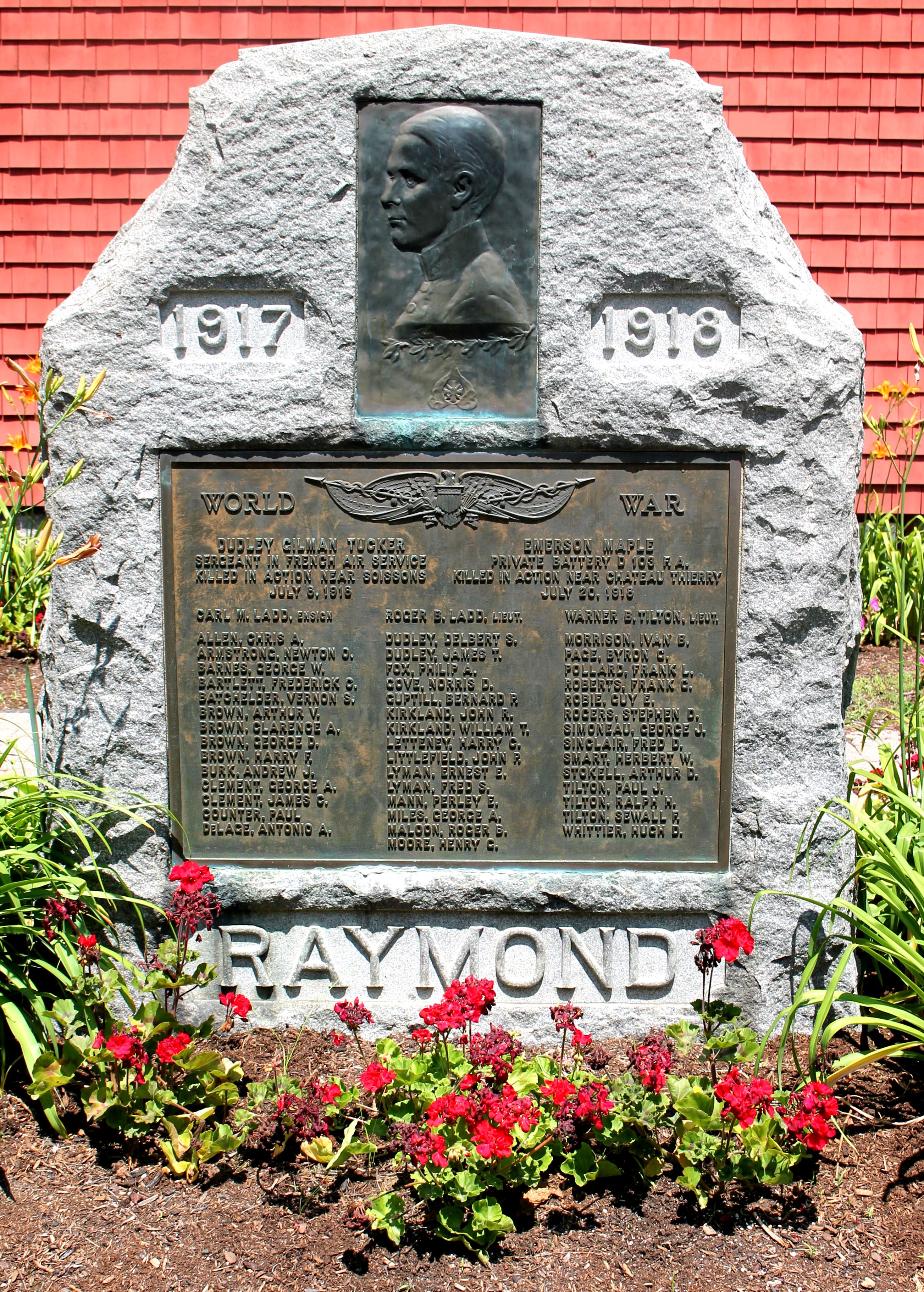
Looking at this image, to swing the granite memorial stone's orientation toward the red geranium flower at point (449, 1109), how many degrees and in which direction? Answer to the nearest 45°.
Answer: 0° — it already faces it

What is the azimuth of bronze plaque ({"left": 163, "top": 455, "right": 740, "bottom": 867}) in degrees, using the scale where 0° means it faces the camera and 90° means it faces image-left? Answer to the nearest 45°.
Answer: approximately 0°

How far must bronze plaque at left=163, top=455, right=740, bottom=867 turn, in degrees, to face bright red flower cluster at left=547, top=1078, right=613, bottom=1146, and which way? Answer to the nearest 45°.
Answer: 0° — it already faces it
